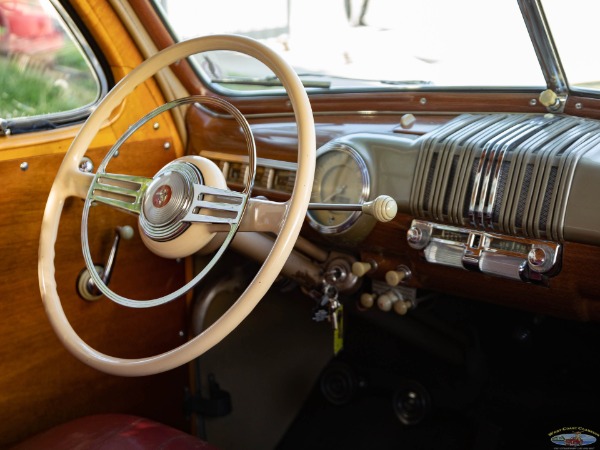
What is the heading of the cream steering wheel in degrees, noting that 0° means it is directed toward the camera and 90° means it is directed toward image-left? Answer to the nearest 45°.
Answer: approximately 45°

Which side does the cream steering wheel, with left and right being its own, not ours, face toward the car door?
right
